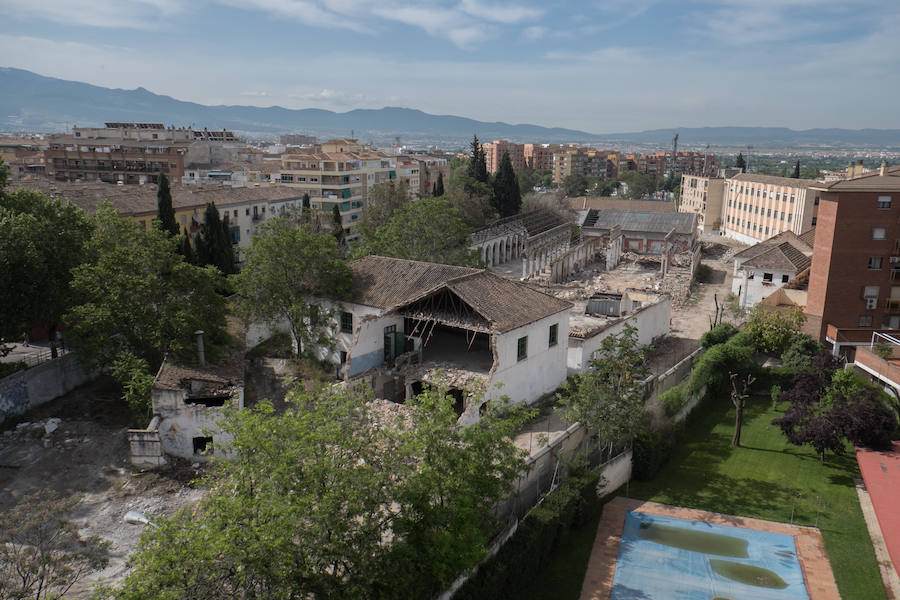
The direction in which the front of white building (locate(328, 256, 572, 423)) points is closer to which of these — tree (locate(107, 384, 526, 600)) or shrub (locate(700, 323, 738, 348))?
the tree

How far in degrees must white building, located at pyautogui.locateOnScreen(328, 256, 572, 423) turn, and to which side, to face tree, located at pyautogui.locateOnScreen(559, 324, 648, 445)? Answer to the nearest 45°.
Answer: approximately 90° to its left

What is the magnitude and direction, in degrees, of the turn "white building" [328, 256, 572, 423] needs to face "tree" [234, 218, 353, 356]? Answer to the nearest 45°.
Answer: approximately 45° to its right

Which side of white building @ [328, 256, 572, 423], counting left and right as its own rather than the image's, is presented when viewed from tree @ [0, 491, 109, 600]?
front

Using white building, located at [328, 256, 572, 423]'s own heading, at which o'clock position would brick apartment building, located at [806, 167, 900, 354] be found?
The brick apartment building is roughly at 7 o'clock from the white building.

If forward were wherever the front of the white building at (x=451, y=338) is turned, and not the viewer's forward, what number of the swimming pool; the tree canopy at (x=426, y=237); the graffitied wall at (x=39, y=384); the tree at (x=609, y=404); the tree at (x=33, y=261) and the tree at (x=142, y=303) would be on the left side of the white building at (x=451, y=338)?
2

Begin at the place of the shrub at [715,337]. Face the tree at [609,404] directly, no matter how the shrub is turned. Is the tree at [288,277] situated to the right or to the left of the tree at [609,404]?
right

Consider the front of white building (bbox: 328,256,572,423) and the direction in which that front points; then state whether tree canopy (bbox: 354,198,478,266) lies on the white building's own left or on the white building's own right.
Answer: on the white building's own right

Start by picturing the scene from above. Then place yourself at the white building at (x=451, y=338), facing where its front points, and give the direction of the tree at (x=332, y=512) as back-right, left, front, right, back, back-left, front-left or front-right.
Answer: front-left

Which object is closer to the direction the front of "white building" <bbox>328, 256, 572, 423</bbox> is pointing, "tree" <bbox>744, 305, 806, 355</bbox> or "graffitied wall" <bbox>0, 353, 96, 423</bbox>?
the graffitied wall

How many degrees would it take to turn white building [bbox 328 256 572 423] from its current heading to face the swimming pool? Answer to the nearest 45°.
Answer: approximately 90° to its left

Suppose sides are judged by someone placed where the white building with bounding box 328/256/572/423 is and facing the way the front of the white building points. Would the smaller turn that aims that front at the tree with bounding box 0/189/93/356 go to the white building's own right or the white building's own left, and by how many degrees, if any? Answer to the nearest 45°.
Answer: approximately 45° to the white building's own right

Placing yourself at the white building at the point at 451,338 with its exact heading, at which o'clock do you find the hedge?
The hedge is roughly at 10 o'clock from the white building.

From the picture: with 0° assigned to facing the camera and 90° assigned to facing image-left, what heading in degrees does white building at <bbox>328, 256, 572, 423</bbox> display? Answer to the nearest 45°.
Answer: approximately 45°
